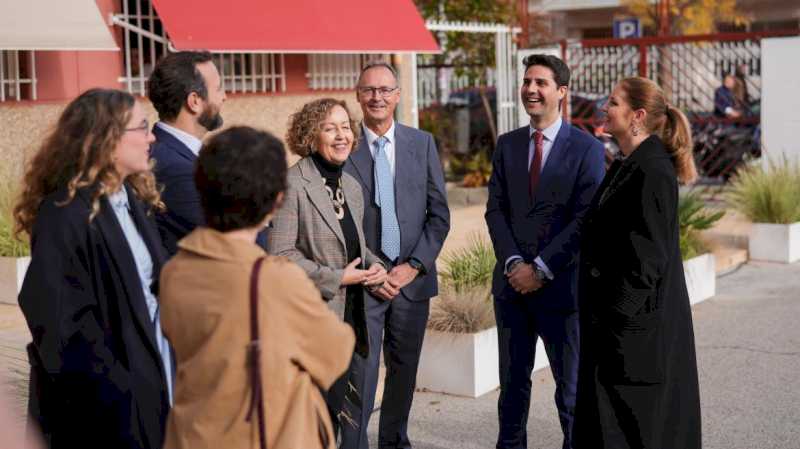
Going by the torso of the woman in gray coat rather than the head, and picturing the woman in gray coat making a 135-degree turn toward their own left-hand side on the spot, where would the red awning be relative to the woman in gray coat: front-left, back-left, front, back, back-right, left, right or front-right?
front

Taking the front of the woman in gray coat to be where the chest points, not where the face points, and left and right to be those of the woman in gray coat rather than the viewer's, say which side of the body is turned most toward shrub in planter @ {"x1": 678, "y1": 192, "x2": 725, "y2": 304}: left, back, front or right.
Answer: left

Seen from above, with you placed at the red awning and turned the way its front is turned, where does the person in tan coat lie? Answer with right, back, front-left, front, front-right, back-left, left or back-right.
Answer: front

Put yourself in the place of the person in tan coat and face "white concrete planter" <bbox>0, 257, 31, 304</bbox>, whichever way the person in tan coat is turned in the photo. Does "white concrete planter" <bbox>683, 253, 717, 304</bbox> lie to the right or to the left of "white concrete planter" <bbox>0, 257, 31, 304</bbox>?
right

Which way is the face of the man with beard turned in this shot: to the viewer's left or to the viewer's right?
to the viewer's right

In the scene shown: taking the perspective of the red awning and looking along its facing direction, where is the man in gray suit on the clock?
The man in gray suit is roughly at 12 o'clock from the red awning.

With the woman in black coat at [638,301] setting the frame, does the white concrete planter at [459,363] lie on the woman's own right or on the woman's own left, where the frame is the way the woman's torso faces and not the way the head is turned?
on the woman's own right

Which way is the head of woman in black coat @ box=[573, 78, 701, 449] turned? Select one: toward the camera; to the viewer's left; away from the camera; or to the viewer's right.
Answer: to the viewer's left

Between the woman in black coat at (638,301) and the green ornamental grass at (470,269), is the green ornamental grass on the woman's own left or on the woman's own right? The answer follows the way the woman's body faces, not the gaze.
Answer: on the woman's own right

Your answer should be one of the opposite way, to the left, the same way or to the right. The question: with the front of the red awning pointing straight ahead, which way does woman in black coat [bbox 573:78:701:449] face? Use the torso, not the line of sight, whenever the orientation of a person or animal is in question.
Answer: to the right

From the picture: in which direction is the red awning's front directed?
toward the camera

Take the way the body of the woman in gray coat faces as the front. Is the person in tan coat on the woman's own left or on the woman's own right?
on the woman's own right

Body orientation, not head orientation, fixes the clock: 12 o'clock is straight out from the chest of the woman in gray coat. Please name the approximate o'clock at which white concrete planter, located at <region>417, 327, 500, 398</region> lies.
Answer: The white concrete planter is roughly at 8 o'clock from the woman in gray coat.

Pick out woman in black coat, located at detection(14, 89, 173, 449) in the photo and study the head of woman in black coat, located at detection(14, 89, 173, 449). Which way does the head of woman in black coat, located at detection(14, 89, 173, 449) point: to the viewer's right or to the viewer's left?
to the viewer's right

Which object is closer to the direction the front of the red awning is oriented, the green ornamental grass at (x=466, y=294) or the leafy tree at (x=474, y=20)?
the green ornamental grass

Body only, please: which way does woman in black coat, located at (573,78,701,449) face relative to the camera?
to the viewer's left

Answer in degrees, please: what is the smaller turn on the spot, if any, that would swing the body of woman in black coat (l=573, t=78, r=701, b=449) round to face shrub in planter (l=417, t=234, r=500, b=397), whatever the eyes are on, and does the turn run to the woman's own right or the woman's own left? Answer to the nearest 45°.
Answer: approximately 45° to the woman's own right
